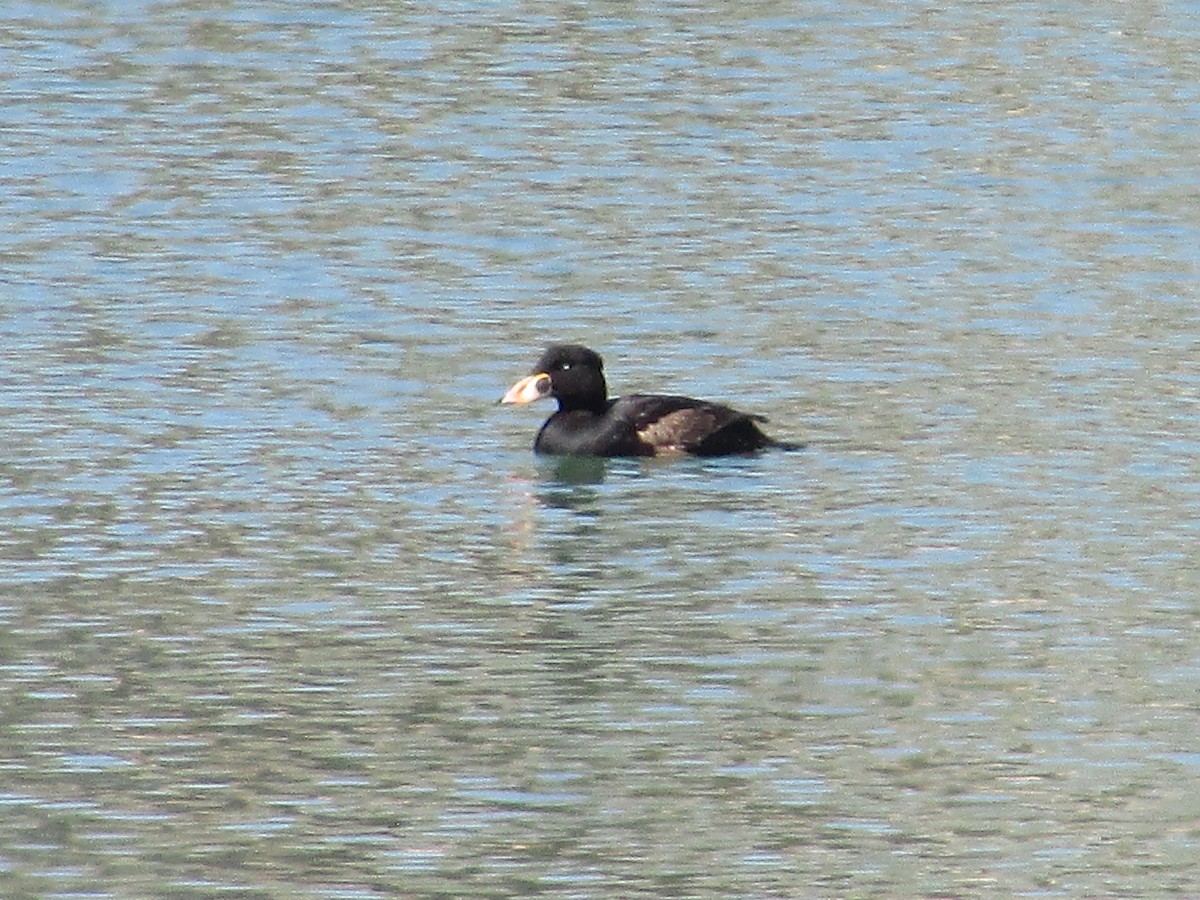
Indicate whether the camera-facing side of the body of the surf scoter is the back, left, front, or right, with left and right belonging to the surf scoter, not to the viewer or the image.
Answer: left
